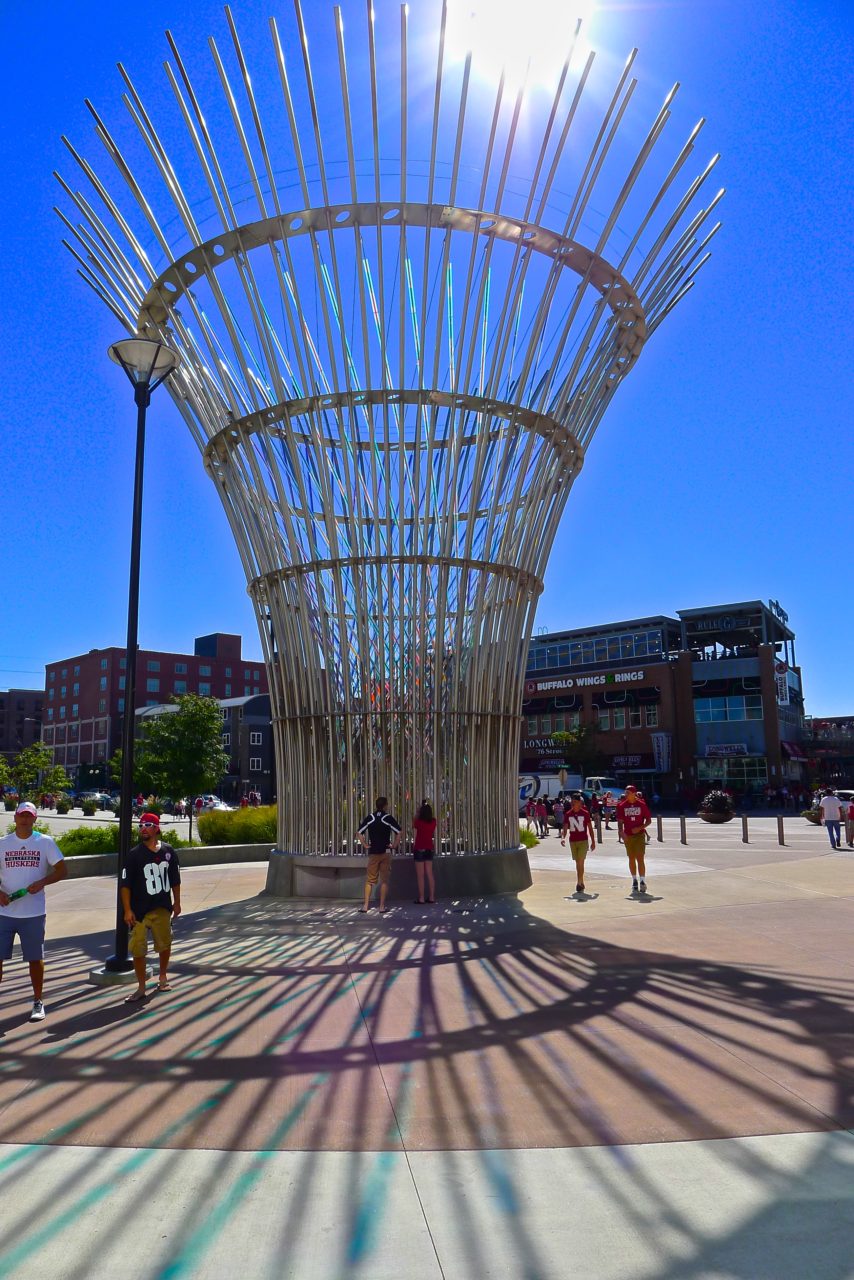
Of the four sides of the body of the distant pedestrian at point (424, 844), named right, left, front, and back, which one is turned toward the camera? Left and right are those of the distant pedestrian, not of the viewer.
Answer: back

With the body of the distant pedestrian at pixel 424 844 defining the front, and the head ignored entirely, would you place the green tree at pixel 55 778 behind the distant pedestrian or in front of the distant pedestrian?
in front

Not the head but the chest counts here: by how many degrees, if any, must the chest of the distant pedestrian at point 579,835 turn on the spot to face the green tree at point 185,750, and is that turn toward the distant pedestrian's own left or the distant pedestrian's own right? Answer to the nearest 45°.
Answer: approximately 135° to the distant pedestrian's own right

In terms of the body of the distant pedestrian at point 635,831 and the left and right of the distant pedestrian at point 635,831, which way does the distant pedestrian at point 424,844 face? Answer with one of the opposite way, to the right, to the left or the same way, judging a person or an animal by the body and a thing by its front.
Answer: the opposite way

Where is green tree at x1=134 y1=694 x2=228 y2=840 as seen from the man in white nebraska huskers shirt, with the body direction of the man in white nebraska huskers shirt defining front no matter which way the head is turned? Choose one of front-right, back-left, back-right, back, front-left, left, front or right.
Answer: back

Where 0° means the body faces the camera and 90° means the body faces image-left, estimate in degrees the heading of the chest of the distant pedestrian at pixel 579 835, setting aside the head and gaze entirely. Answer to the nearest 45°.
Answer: approximately 0°

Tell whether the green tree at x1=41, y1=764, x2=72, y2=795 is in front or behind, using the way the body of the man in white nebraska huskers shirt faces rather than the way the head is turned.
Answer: behind
